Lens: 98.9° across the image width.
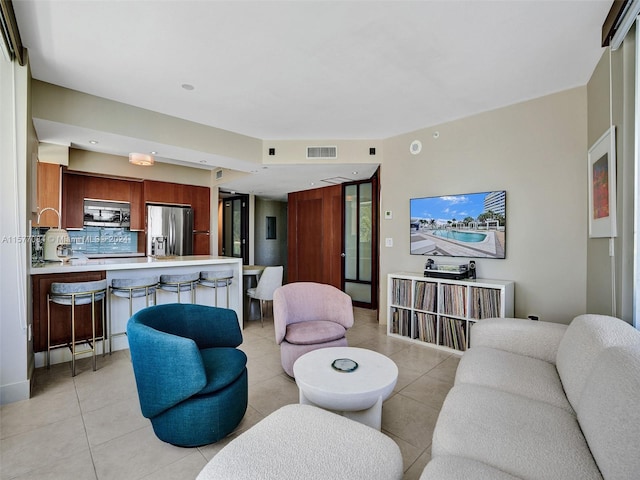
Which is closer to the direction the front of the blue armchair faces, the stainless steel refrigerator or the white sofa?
the white sofa

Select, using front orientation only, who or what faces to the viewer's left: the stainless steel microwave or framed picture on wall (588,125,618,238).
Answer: the framed picture on wall

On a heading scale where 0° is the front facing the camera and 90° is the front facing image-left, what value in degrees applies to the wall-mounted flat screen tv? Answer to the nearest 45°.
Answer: approximately 45°

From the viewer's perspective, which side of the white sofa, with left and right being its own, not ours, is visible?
left

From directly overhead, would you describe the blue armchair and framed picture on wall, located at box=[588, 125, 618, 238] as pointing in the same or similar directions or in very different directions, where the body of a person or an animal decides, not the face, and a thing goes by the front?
very different directions
